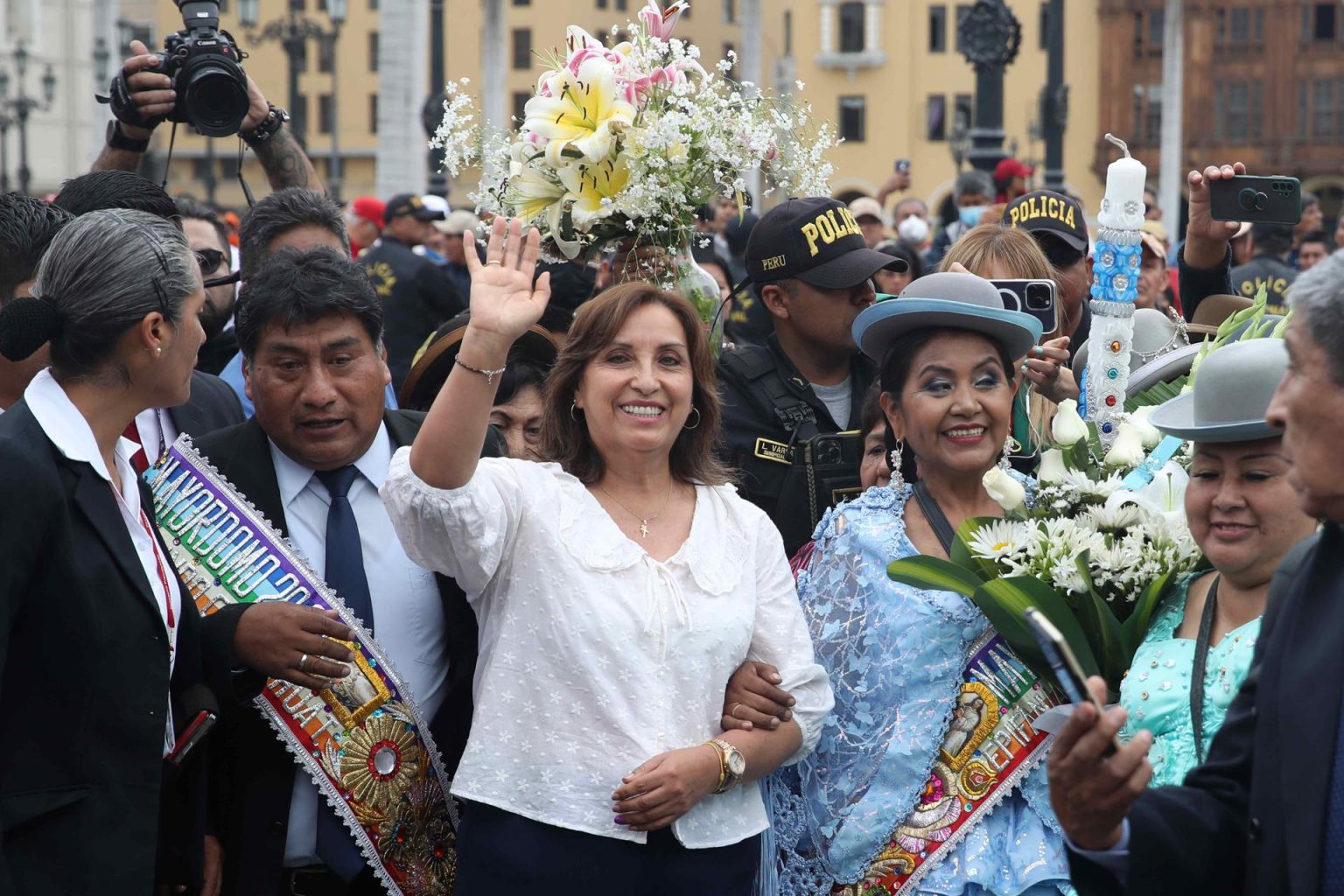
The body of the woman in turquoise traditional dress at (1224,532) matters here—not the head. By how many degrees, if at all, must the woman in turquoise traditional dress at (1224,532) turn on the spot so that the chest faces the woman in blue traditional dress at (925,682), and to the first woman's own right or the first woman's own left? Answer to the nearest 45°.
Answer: approximately 90° to the first woman's own right

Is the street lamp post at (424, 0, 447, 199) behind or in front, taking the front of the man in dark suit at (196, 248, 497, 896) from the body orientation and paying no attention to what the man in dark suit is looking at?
behind

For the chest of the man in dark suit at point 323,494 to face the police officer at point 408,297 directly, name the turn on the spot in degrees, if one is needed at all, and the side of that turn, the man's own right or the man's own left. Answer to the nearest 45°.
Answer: approximately 180°

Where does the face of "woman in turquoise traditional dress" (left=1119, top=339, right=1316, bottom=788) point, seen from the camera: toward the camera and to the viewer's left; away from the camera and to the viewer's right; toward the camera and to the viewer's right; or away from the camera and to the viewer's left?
toward the camera and to the viewer's left

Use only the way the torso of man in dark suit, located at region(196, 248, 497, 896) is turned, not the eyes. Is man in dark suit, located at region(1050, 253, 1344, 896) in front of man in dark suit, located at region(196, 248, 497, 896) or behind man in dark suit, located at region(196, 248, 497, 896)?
in front

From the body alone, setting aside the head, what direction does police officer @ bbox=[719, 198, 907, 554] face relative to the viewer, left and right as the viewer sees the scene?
facing the viewer and to the right of the viewer

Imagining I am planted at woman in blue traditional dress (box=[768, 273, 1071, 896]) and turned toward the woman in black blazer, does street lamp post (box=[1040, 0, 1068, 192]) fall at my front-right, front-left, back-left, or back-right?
back-right
